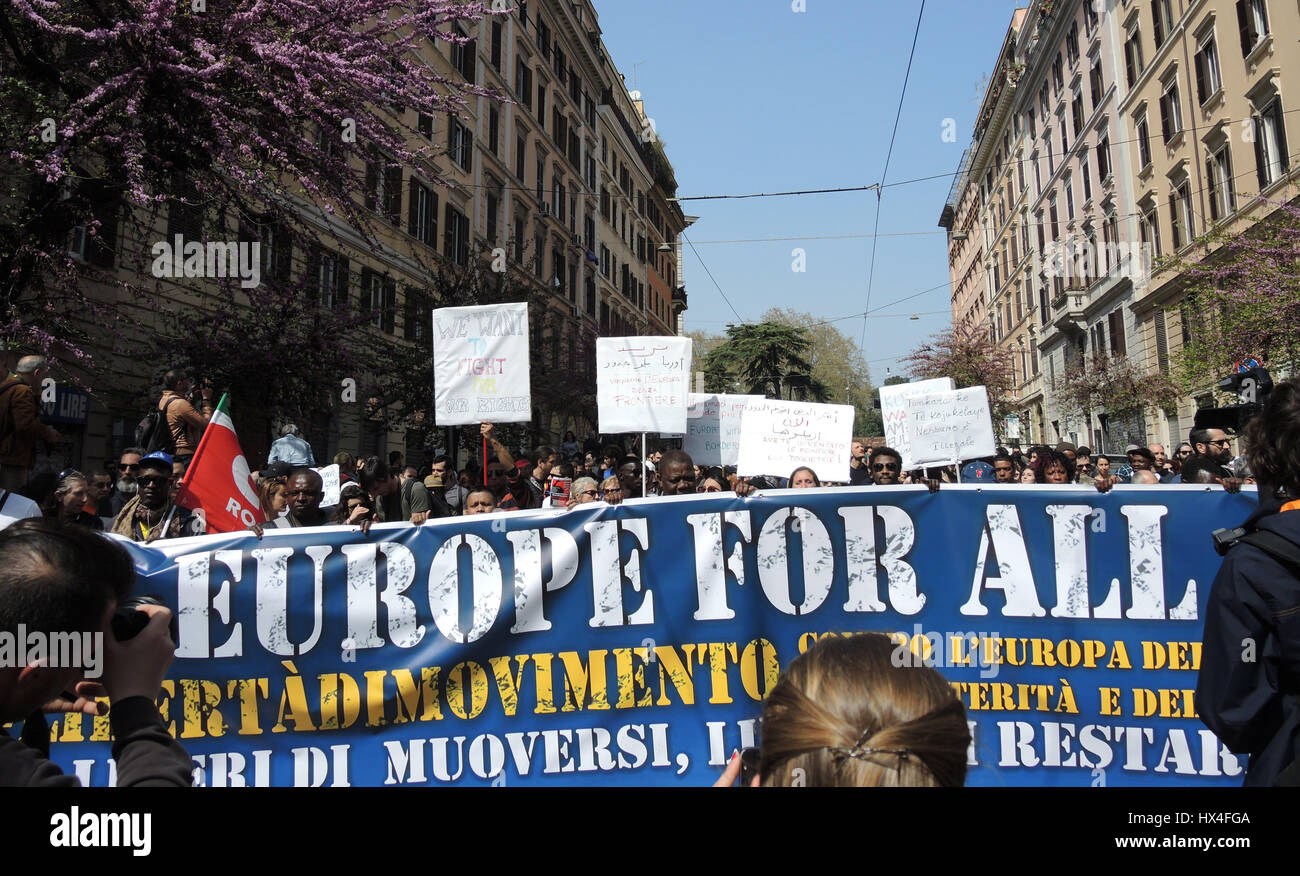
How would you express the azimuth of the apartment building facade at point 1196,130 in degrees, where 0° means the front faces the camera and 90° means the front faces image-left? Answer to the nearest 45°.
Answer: approximately 45°

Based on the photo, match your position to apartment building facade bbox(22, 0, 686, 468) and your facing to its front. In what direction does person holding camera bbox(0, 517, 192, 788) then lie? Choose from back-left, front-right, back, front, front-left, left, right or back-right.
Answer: front-right

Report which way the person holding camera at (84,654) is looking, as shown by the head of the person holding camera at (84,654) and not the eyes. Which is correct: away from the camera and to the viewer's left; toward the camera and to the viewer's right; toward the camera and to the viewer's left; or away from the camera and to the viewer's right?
away from the camera and to the viewer's right

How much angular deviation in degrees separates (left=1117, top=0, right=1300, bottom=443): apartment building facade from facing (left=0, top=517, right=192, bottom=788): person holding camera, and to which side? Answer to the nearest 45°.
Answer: approximately 45° to its left

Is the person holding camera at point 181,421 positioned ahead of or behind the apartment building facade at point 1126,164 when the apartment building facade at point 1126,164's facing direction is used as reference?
ahead

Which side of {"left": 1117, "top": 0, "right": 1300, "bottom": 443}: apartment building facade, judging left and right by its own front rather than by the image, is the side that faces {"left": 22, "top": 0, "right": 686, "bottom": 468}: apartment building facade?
front

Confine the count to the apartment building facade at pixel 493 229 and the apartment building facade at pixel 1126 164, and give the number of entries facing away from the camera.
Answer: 0

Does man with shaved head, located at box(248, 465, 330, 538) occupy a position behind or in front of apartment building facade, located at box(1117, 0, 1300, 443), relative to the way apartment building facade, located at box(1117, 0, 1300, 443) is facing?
in front

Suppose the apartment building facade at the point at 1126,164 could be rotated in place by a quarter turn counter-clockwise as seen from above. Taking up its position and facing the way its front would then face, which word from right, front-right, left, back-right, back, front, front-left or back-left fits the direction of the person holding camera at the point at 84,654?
front-right

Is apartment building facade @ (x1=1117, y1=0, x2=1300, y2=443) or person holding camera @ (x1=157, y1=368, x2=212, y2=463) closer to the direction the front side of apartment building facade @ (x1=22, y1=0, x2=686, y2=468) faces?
the apartment building facade

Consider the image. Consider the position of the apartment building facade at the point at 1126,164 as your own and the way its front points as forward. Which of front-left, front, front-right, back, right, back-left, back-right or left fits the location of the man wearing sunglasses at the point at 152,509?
front-left

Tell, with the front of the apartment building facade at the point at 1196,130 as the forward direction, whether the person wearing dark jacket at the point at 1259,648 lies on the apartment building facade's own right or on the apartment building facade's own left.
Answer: on the apartment building facade's own left

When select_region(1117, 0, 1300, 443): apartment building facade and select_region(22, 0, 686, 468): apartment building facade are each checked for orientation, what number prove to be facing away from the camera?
0

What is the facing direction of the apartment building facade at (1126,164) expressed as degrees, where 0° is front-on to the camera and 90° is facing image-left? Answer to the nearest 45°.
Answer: approximately 45°

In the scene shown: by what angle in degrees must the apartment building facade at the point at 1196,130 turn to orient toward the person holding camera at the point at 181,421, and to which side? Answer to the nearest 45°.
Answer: approximately 45° to its left

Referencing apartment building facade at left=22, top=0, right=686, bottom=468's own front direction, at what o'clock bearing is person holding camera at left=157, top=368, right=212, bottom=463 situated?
The person holding camera is roughly at 2 o'clock from the apartment building facade.
